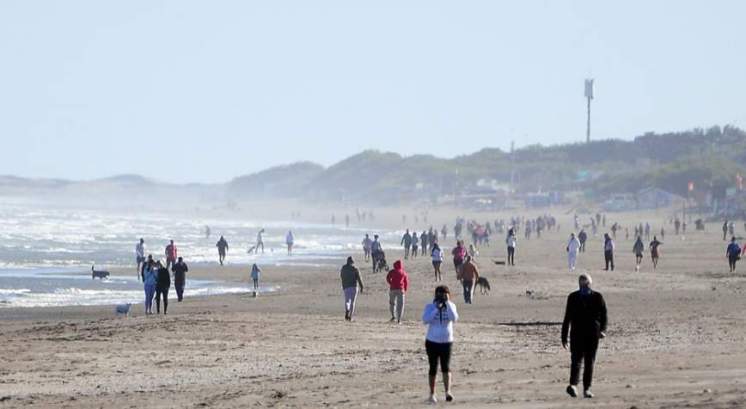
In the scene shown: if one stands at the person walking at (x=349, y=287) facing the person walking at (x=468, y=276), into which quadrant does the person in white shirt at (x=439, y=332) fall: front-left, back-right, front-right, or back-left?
back-right

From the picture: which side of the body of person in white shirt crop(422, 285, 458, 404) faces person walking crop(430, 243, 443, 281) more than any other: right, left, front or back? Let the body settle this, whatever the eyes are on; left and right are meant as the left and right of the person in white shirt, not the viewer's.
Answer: back

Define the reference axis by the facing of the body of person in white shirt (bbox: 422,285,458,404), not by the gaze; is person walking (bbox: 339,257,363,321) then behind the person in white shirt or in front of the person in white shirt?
behind

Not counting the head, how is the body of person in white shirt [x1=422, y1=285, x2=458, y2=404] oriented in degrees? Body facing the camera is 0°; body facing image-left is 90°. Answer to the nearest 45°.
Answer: approximately 0°

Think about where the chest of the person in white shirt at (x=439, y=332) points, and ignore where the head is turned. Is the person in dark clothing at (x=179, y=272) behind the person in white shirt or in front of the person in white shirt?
behind

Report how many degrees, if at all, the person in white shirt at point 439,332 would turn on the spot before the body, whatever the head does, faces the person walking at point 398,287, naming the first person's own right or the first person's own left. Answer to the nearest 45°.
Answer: approximately 180°

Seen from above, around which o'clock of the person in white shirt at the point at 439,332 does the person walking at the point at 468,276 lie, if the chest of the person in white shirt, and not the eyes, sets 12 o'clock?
The person walking is roughly at 6 o'clock from the person in white shirt.

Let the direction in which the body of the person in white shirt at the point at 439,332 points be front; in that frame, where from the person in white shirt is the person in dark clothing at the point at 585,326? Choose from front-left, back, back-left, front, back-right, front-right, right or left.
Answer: left

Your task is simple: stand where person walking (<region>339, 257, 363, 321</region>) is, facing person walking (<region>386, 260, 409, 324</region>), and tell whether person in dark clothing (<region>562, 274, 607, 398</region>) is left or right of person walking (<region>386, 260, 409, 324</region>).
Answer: right

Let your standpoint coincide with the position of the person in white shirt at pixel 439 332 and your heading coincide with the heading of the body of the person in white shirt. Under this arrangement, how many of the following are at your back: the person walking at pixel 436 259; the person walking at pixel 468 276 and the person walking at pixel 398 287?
3
